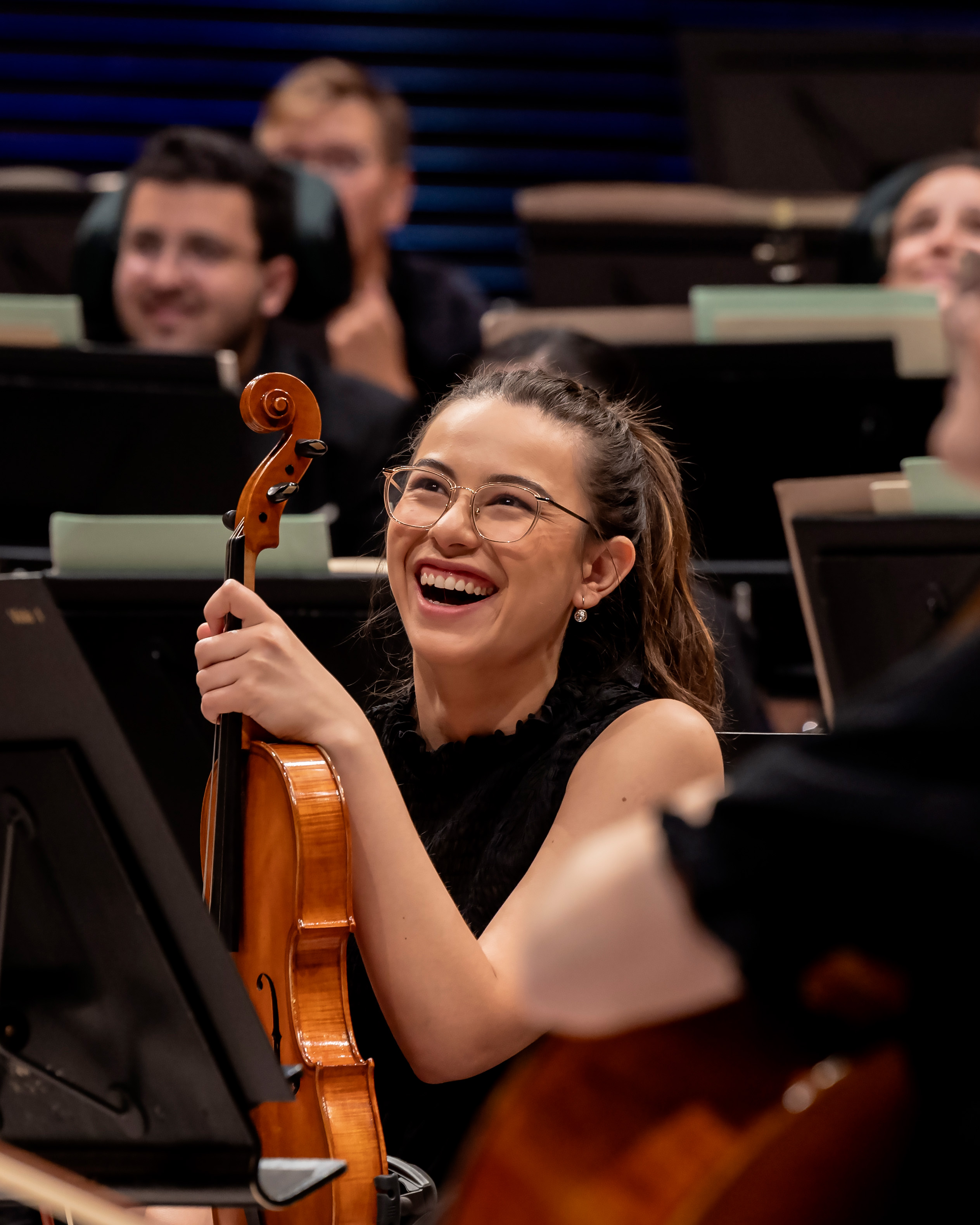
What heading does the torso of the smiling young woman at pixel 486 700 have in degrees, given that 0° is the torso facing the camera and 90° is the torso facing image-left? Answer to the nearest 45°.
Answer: approximately 45°

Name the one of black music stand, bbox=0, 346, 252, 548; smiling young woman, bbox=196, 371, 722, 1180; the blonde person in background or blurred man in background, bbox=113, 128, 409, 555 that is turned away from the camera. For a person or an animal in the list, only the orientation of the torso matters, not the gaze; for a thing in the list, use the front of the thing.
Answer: the black music stand

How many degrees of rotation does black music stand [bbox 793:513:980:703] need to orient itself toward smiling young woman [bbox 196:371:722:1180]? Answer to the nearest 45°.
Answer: approximately 135° to its left

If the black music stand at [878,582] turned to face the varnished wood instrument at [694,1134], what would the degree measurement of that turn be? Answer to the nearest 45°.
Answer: approximately 180°

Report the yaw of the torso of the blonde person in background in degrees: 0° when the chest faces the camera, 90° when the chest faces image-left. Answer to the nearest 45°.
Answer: approximately 45°

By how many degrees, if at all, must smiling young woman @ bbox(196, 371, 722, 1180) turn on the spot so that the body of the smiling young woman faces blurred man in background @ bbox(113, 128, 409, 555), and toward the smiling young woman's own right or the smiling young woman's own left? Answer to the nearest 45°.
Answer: approximately 135° to the smiling young woman's own right

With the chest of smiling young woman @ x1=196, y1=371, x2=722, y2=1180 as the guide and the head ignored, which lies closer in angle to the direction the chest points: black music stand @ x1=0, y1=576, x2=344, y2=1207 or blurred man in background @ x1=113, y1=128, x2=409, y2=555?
the black music stand

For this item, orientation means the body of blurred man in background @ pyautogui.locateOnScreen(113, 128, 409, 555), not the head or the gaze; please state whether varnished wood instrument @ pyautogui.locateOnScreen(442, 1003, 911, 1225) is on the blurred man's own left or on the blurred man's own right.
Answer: on the blurred man's own left

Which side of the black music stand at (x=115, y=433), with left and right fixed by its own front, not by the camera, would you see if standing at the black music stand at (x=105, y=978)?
back

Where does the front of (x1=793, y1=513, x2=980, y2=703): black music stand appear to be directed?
away from the camera
